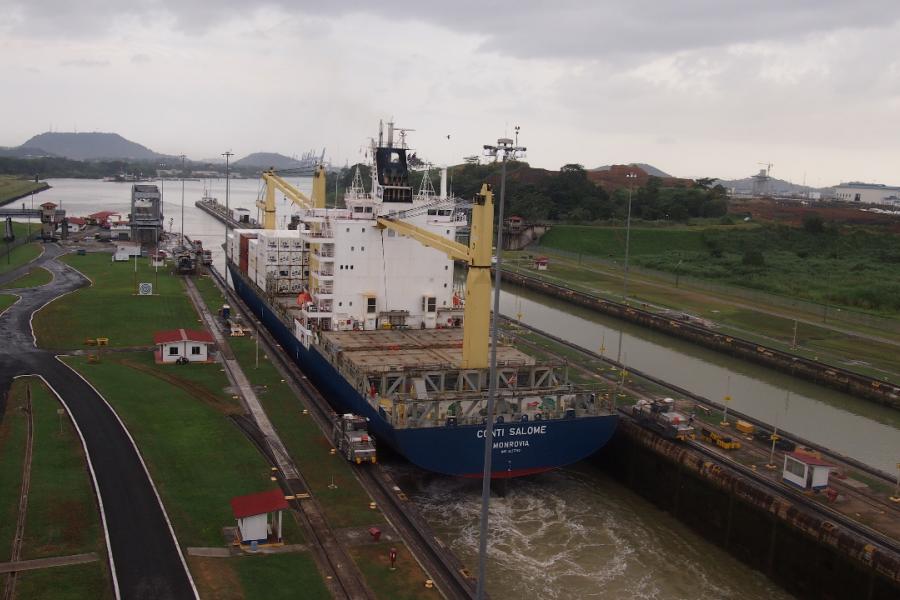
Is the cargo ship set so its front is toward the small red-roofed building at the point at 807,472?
no

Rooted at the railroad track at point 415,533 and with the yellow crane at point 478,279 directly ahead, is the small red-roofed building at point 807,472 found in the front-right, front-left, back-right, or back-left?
front-right

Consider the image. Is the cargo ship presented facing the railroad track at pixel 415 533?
no

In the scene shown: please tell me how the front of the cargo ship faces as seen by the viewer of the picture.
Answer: facing away from the viewer and to the left of the viewer

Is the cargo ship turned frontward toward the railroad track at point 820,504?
no

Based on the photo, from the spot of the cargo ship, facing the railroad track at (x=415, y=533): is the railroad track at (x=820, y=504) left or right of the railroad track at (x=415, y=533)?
left

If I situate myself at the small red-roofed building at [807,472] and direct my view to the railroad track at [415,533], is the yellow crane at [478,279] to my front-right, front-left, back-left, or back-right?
front-right
